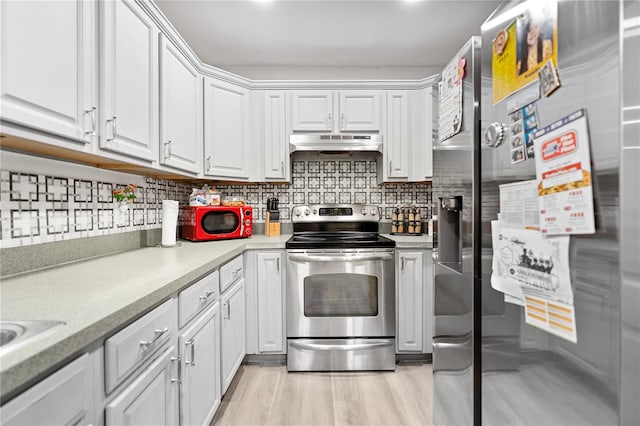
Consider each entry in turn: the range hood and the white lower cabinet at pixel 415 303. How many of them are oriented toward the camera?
2

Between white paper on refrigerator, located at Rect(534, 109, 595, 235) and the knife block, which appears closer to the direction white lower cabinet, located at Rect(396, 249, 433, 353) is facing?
the white paper on refrigerator

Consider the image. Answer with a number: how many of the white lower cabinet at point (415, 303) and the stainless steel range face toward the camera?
2

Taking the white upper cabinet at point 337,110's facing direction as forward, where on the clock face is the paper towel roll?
The paper towel roll is roughly at 2 o'clock from the white upper cabinet.

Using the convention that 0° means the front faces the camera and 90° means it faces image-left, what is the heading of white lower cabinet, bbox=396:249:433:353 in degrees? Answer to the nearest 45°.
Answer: approximately 0°

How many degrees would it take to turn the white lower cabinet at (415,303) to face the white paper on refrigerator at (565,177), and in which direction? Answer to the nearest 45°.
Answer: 0° — it already faces it

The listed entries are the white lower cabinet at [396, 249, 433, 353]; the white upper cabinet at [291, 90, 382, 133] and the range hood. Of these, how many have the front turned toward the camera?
3

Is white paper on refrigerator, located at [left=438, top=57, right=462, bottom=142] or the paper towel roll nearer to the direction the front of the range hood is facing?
the white paper on refrigerator

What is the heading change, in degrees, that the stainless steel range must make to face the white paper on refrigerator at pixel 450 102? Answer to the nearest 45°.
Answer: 0° — it already faces it

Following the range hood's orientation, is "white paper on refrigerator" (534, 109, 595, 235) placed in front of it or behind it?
in front

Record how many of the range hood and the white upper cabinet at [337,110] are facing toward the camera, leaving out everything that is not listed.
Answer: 2

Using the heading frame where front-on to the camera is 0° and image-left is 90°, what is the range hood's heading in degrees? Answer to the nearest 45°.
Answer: approximately 0°
